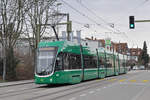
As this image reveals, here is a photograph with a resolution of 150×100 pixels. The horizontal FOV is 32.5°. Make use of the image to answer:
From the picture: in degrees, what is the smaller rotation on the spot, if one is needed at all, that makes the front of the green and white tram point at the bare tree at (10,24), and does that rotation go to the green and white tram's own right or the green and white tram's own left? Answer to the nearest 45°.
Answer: approximately 90° to the green and white tram's own right

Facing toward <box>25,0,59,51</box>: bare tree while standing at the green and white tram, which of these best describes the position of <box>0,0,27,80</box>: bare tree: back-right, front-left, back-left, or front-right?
front-left

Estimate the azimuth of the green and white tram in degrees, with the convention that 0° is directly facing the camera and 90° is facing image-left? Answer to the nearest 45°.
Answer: approximately 45°

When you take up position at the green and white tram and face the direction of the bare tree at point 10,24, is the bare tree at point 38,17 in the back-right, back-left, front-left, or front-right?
front-right
